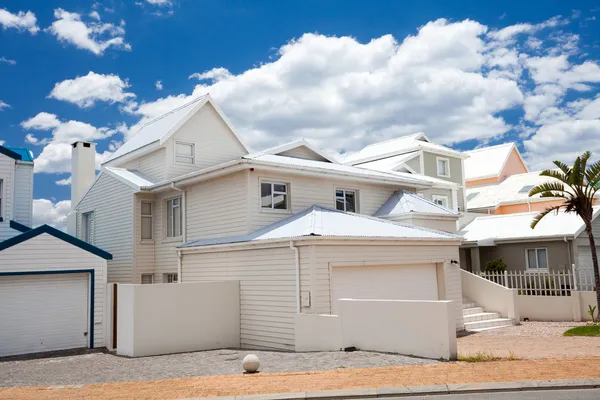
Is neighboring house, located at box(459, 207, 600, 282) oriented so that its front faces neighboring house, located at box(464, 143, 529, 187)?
no

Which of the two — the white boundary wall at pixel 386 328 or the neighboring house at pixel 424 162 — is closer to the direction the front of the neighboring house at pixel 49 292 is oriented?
the white boundary wall

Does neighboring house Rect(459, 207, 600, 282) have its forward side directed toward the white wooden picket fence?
yes

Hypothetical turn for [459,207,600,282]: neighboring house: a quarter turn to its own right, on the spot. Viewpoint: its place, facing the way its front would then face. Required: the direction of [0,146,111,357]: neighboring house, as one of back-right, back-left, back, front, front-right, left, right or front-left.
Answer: front-left

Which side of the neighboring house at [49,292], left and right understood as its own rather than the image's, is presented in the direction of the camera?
front

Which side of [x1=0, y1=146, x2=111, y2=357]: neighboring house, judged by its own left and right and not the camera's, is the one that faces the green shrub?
left

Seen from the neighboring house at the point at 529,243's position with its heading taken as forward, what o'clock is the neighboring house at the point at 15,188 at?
the neighboring house at the point at 15,188 is roughly at 2 o'clock from the neighboring house at the point at 529,243.

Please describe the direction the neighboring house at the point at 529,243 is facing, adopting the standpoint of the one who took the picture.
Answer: facing the viewer

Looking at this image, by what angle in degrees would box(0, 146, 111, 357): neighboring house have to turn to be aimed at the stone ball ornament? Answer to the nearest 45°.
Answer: approximately 45° to its left

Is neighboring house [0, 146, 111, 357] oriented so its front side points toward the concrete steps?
no

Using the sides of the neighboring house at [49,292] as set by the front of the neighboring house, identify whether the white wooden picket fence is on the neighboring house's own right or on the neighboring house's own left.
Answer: on the neighboring house's own left

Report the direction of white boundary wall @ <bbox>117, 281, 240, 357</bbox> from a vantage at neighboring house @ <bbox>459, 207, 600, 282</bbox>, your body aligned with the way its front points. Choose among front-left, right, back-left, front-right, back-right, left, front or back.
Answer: front-right
